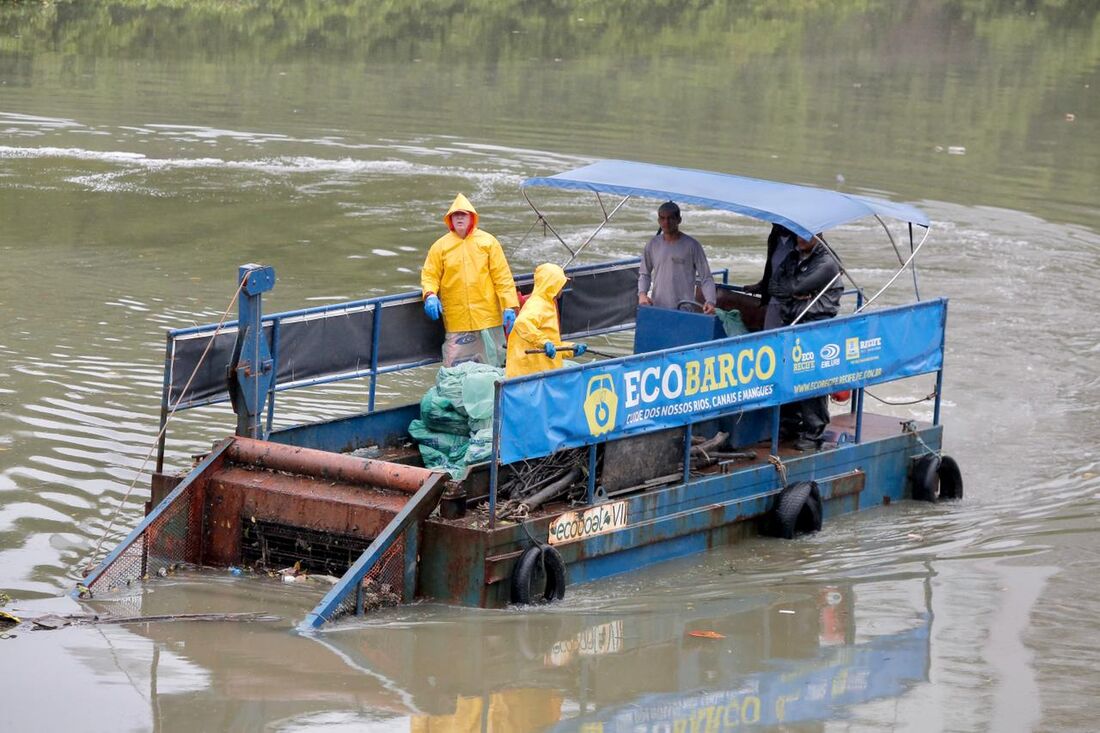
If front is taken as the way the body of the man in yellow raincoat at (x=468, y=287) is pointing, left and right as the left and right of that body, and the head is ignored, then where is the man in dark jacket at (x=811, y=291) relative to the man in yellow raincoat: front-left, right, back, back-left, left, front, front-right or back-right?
left

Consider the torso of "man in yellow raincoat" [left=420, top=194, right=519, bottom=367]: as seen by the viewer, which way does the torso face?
toward the camera

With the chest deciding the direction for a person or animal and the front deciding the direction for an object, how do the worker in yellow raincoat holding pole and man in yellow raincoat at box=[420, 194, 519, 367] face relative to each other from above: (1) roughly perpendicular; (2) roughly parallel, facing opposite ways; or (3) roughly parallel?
roughly perpendicular

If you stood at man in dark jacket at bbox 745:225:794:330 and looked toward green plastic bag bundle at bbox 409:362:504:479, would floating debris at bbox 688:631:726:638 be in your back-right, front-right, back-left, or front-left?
front-left

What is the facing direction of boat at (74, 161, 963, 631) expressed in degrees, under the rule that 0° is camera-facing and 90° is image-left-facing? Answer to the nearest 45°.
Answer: approximately 45°

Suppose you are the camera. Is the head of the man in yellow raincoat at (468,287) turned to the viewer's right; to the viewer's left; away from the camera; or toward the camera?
toward the camera

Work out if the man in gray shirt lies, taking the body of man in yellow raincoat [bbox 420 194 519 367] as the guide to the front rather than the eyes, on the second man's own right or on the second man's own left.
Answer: on the second man's own left

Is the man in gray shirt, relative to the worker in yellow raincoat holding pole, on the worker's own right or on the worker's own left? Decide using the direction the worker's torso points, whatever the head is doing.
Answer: on the worker's own left
